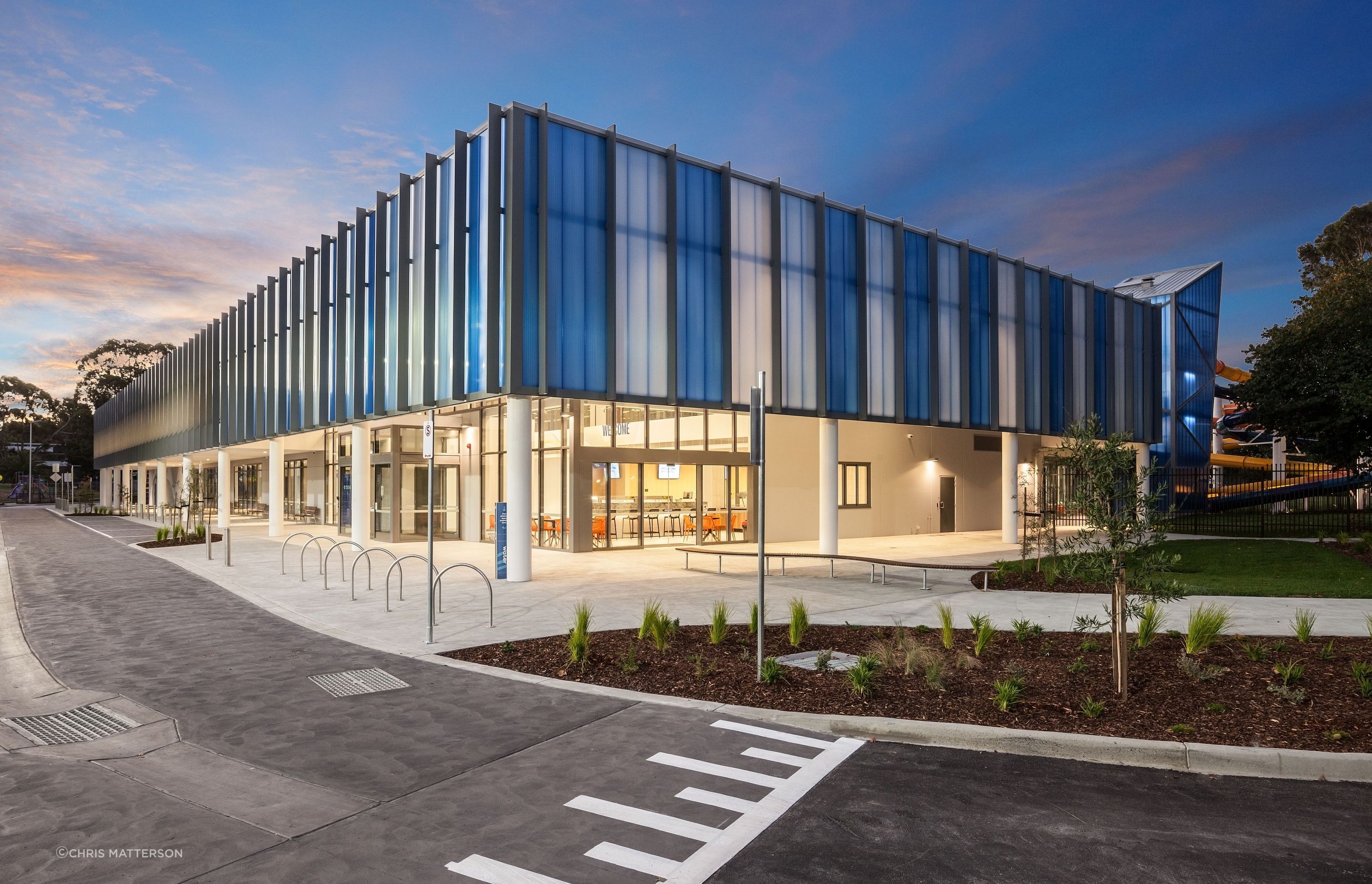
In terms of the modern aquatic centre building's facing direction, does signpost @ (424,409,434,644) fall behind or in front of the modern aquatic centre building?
in front

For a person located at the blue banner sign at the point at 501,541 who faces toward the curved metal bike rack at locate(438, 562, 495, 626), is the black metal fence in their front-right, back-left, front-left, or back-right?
back-left
